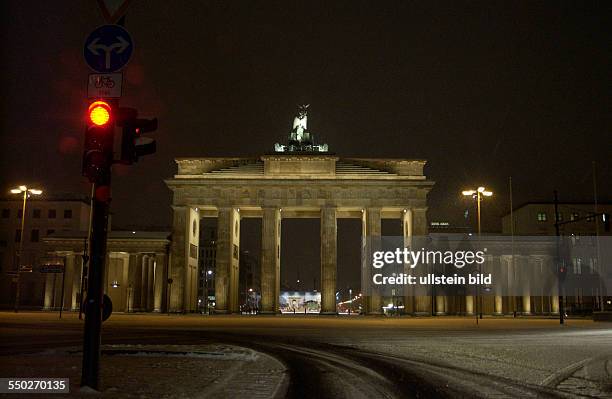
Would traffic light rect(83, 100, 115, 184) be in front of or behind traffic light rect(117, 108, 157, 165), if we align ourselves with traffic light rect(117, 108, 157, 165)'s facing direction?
behind

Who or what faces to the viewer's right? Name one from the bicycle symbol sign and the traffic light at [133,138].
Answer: the traffic light

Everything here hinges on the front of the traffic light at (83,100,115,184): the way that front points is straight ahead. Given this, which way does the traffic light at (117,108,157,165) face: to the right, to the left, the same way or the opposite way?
to the left

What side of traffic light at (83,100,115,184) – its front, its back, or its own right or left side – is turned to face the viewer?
front

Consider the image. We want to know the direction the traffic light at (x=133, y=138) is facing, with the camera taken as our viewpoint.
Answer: facing to the right of the viewer

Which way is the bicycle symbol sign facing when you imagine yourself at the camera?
facing the viewer

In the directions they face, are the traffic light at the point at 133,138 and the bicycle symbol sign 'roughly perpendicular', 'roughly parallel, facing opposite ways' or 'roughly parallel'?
roughly perpendicular

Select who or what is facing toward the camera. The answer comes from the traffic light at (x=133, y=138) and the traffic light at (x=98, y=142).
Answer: the traffic light at (x=98, y=142)
